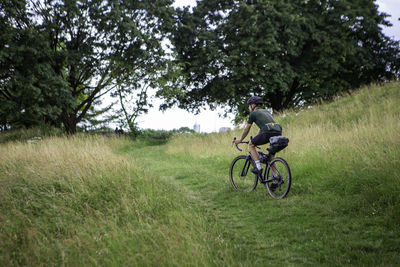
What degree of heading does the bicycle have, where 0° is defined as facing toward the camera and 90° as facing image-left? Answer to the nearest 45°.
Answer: approximately 135°

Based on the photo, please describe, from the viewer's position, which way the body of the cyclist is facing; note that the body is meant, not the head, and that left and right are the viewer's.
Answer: facing away from the viewer and to the left of the viewer

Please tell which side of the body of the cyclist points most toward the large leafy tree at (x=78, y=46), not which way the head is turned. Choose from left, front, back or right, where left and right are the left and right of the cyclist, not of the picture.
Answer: front

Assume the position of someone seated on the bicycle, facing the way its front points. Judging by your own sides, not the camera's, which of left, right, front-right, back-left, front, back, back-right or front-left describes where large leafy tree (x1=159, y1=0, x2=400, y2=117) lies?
front-right

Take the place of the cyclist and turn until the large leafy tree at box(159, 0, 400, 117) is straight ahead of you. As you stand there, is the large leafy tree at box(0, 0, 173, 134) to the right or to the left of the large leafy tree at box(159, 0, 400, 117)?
left

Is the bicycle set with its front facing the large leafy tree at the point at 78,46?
yes

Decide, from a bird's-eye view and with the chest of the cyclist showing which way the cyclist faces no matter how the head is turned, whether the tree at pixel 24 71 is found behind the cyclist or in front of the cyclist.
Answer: in front

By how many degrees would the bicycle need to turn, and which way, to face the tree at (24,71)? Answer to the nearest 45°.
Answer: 0° — it already faces it
